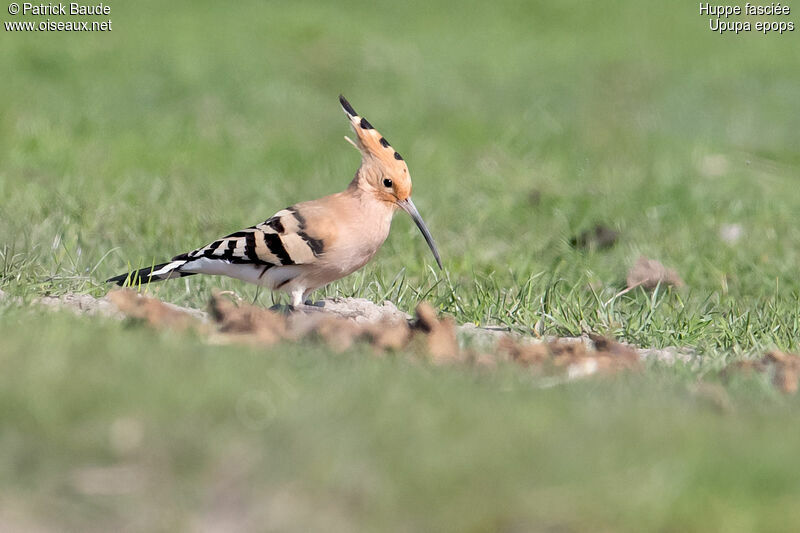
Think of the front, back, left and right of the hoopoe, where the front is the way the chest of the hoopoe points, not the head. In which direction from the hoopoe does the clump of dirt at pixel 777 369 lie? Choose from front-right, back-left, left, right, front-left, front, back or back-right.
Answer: front-right

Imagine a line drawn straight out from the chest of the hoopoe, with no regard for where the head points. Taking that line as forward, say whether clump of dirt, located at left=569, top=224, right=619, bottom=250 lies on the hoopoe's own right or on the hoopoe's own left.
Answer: on the hoopoe's own left

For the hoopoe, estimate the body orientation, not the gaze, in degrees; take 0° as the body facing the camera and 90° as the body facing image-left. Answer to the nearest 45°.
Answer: approximately 270°

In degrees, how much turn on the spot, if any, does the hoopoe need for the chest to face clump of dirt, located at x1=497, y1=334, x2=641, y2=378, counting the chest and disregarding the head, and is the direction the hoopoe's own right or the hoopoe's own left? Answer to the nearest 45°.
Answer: approximately 45° to the hoopoe's own right

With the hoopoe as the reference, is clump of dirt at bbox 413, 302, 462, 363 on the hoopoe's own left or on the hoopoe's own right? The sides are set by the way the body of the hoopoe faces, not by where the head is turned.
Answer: on the hoopoe's own right

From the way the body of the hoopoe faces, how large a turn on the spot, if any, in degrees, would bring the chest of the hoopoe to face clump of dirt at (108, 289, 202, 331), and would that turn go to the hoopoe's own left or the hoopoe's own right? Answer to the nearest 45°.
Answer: approximately 135° to the hoopoe's own right
